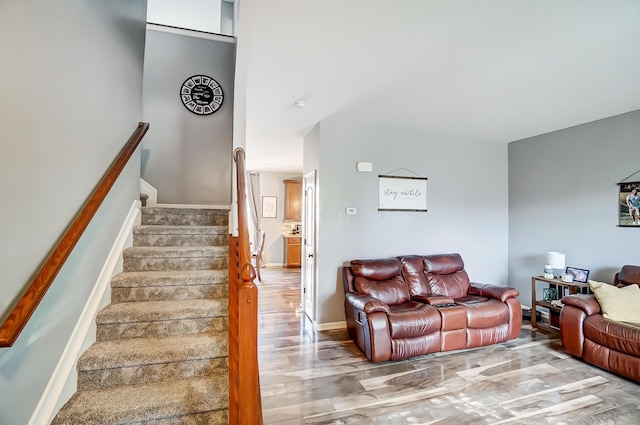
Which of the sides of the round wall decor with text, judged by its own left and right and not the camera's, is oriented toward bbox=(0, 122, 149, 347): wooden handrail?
front

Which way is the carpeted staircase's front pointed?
toward the camera

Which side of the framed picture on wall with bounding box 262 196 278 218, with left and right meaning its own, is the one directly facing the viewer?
front

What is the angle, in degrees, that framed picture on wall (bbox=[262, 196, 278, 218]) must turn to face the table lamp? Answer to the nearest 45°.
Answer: approximately 45° to its left

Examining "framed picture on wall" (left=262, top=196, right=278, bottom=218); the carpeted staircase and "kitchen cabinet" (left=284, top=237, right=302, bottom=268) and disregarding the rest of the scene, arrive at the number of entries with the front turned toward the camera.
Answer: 3

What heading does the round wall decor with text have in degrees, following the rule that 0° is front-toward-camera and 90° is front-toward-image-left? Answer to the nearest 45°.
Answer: approximately 0°

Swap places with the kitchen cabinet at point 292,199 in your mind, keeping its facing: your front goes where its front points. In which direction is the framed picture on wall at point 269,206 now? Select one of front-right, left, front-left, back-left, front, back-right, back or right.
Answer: right

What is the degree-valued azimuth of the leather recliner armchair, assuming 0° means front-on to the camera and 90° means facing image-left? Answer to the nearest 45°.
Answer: approximately 45°

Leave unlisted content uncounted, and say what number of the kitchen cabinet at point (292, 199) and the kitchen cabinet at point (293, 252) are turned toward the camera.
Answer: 2

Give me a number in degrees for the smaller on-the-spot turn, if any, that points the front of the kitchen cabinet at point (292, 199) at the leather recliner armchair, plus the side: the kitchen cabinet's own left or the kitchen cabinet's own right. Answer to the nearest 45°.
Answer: approximately 45° to the kitchen cabinet's own left

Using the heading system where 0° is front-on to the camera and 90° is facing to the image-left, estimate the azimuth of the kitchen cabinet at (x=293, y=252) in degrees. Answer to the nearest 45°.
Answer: approximately 0°

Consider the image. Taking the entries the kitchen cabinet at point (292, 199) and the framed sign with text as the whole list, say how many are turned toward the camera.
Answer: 2
